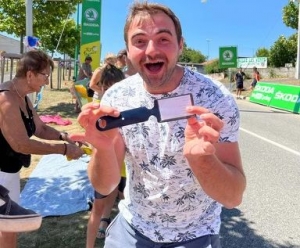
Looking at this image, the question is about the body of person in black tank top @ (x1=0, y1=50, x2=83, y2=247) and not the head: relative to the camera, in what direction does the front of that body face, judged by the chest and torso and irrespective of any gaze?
to the viewer's right

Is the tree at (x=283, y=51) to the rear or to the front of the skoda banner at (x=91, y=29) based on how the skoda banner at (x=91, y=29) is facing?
to the rear

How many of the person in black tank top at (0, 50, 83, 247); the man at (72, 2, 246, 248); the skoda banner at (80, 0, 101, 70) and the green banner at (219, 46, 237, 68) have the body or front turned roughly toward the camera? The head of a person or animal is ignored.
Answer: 3

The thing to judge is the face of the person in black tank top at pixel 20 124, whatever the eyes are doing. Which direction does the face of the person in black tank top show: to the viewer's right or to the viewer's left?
to the viewer's right

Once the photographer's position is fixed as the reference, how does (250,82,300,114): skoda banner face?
facing the viewer and to the left of the viewer

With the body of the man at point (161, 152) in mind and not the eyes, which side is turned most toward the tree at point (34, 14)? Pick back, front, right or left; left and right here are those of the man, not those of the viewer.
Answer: back

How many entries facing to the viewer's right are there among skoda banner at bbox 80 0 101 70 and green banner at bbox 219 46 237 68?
0

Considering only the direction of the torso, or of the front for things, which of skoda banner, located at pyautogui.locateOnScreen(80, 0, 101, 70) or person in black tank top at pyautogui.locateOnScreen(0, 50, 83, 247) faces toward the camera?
the skoda banner

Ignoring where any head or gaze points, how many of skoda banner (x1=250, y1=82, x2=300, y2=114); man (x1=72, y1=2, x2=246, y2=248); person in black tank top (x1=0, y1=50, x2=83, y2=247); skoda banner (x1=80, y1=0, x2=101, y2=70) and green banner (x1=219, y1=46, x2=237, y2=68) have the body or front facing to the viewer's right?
1

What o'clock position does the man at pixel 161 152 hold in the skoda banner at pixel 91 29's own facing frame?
The man is roughly at 12 o'clock from the skoda banner.

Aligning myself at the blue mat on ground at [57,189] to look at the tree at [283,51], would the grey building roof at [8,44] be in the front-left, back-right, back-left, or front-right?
front-left

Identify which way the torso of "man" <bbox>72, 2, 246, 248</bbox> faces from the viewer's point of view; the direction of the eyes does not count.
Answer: toward the camera

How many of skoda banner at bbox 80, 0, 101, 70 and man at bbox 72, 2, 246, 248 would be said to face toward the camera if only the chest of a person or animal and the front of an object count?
2

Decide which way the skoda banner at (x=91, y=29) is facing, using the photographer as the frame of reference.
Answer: facing the viewer

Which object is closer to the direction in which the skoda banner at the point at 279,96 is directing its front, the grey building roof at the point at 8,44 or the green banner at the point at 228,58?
the grey building roof

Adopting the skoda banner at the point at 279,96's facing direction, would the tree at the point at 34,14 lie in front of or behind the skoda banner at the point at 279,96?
in front
